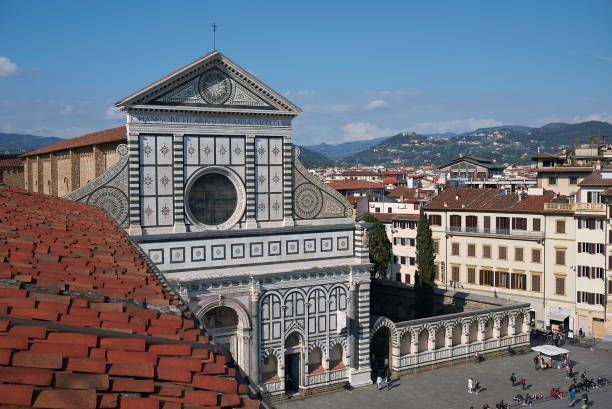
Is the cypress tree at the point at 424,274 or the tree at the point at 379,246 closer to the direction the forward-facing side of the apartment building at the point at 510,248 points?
the cypress tree

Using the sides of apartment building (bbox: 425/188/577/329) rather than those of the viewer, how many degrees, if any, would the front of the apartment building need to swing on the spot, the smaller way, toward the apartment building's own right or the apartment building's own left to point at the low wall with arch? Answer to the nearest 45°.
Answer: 0° — it already faces it

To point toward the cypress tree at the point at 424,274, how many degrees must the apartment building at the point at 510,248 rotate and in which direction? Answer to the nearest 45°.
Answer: approximately 45° to its right

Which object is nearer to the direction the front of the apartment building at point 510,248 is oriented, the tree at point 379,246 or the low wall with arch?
the low wall with arch

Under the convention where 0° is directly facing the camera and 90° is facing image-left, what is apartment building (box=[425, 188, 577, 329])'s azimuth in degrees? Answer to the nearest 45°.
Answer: approximately 0°

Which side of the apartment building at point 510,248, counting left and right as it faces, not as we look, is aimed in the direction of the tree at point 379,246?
right
